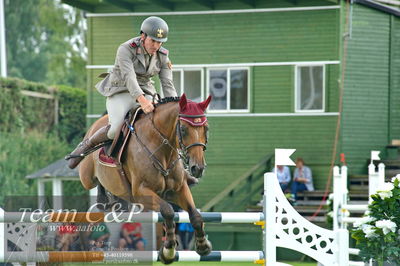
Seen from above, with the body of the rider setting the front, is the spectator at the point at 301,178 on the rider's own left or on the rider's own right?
on the rider's own left

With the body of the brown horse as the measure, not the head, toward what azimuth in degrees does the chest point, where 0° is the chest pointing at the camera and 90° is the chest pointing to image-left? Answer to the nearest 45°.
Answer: approximately 315°

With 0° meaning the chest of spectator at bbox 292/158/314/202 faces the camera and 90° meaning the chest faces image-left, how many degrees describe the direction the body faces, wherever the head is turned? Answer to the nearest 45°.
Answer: approximately 45°

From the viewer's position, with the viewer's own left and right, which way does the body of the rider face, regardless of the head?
facing the viewer and to the right of the viewer
